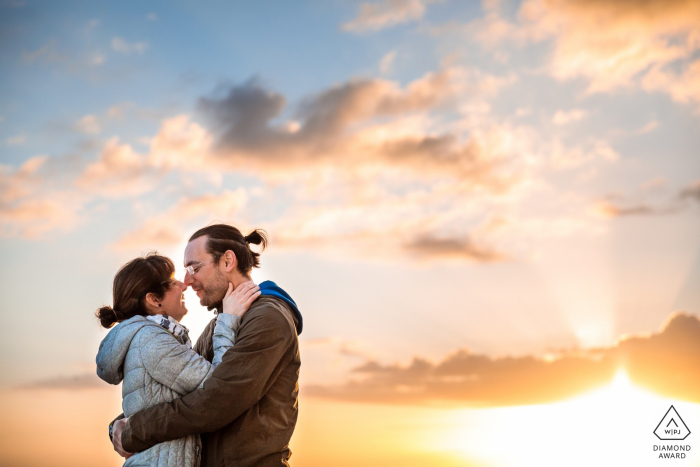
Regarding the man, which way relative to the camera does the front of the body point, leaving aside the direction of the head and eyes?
to the viewer's left

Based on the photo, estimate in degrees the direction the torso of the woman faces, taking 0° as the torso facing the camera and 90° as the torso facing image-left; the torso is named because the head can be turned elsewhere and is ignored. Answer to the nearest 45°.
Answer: approximately 270°

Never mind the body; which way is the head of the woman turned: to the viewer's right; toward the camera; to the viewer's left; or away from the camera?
to the viewer's right

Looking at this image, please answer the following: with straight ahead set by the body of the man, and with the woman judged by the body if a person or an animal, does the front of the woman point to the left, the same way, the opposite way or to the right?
the opposite way
